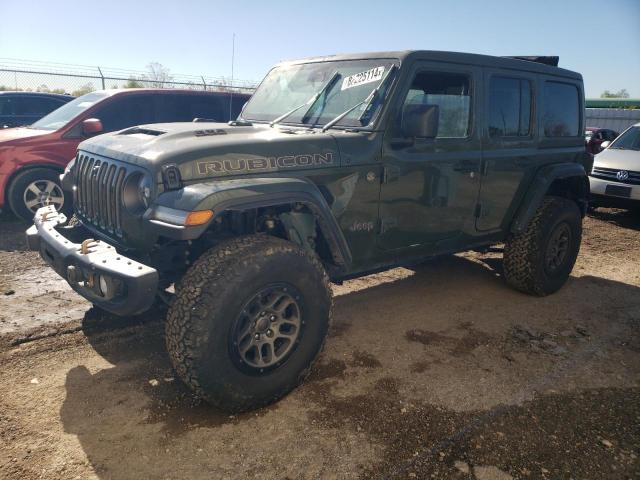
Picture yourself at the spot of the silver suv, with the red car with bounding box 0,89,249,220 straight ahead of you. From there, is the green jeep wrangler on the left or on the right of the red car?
left

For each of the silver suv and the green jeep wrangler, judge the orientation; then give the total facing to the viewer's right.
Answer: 0

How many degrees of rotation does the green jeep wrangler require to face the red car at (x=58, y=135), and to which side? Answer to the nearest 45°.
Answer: approximately 90° to its right

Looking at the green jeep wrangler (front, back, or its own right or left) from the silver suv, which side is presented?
back

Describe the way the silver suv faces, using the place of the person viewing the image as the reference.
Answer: facing the viewer and to the left of the viewer

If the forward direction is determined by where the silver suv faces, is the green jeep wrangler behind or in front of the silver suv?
in front

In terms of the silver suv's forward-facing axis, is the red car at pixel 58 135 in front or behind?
in front
